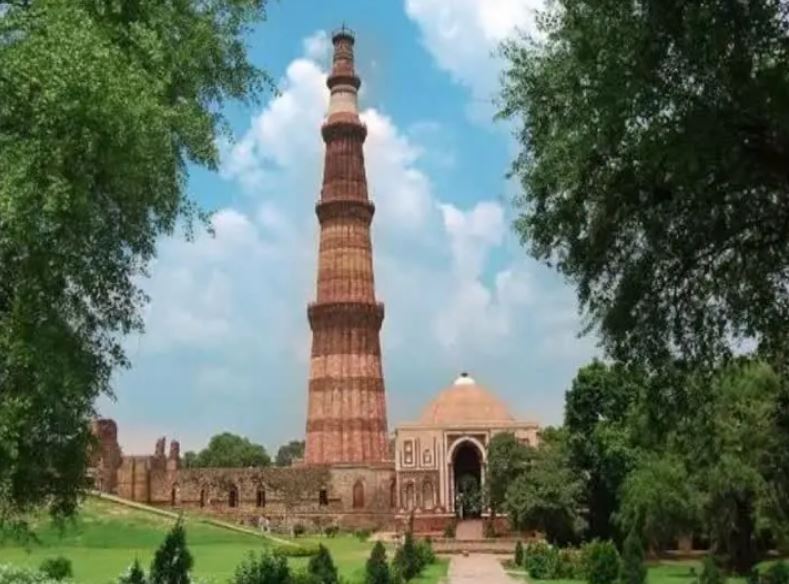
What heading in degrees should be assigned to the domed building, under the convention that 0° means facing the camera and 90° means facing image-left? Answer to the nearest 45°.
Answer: approximately 0°

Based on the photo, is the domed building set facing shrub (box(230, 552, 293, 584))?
yes

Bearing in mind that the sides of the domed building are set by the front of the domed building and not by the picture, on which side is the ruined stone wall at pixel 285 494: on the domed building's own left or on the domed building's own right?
on the domed building's own right

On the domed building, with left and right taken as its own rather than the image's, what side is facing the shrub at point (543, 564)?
front

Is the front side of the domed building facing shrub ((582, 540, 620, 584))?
yes

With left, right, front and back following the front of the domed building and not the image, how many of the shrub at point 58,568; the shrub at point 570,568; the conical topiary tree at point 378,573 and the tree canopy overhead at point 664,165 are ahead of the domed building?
4

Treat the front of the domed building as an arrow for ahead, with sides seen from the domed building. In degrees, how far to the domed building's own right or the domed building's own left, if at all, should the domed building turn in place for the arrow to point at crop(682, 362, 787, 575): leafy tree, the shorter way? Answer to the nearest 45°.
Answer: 0° — it already faces it

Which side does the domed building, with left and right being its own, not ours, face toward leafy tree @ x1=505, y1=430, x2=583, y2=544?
front

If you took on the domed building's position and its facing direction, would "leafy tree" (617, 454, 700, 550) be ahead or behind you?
ahead

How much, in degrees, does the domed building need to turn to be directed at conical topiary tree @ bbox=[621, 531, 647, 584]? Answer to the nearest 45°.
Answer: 0° — it already faces it
